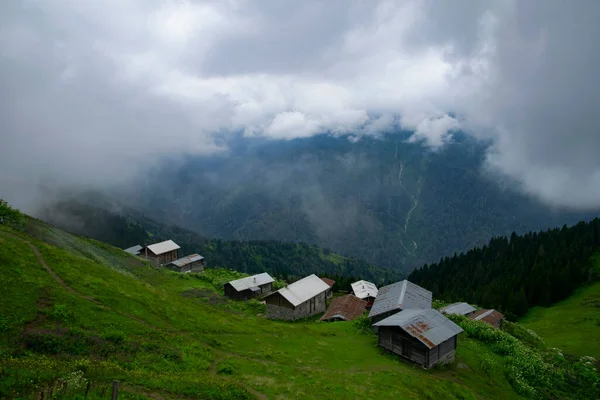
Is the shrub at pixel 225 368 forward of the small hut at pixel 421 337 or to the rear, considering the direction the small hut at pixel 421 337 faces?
forward

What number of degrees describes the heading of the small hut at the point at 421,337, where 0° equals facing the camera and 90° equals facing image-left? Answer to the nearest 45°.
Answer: approximately 45°

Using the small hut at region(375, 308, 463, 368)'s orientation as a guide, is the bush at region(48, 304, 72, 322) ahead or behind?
ahead

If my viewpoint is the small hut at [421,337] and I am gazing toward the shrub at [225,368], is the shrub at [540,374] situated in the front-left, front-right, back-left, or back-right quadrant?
back-left
